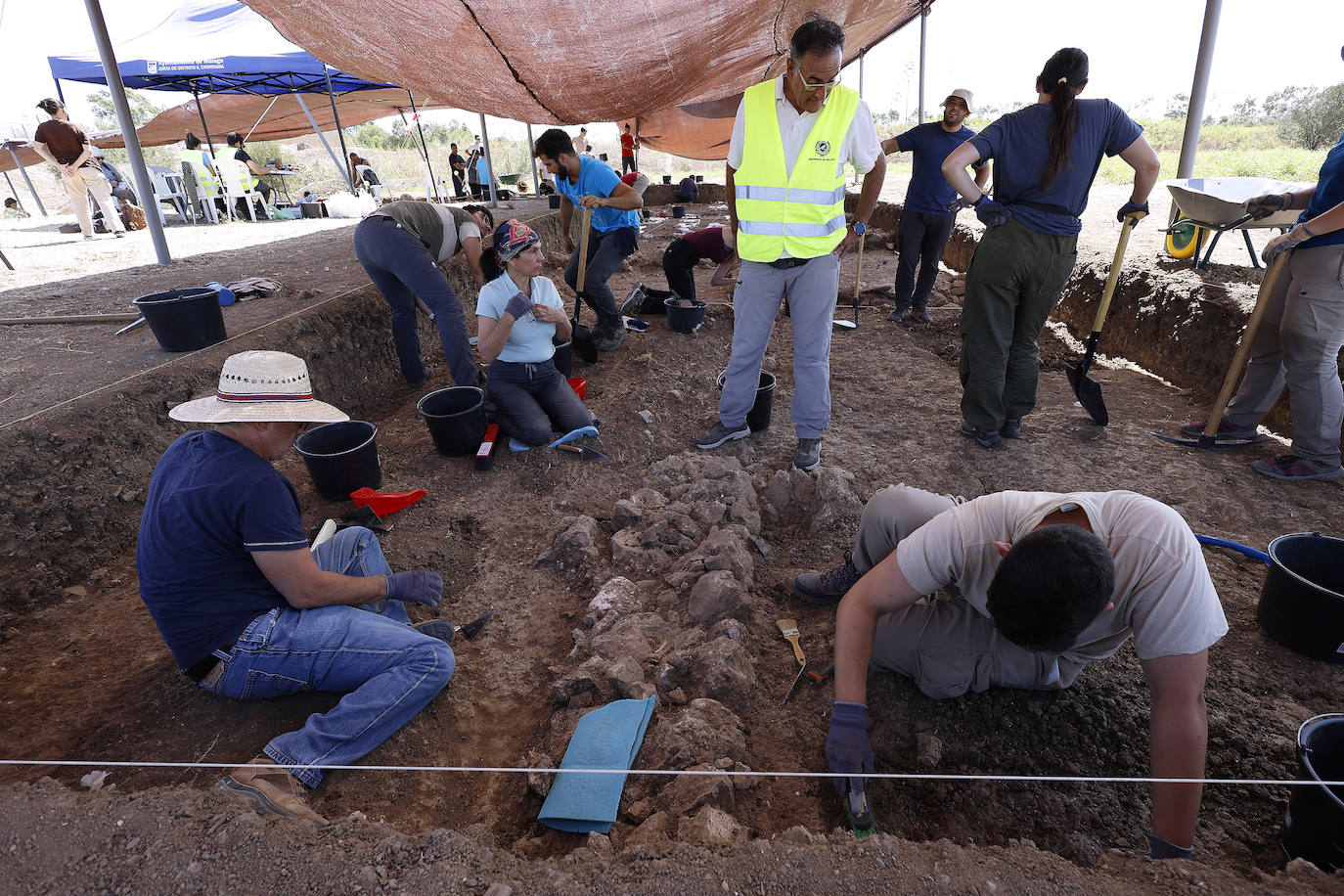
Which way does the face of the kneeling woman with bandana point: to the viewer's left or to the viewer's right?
to the viewer's right

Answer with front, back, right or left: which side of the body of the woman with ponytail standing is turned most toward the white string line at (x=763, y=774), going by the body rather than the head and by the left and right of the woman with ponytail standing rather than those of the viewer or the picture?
back

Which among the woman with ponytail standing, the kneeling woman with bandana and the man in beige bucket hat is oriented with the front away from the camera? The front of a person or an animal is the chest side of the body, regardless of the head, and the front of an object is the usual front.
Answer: the woman with ponytail standing

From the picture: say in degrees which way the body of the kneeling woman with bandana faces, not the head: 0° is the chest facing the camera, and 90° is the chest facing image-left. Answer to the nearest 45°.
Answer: approximately 315°

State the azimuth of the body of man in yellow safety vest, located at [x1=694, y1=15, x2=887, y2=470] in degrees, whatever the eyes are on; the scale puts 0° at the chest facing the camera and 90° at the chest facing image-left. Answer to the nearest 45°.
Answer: approximately 0°

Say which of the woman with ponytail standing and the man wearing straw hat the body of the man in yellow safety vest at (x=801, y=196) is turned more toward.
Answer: the man wearing straw hat

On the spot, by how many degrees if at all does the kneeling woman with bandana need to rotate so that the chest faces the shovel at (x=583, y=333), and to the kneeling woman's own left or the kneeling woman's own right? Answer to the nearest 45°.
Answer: approximately 135° to the kneeling woman's own left

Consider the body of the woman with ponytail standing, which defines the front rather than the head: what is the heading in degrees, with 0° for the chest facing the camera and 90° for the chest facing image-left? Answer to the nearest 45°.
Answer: approximately 180°
